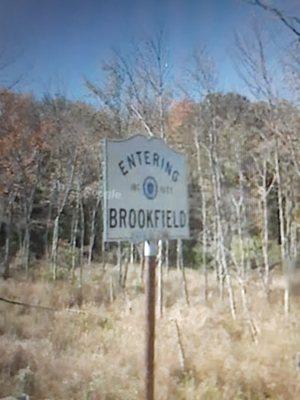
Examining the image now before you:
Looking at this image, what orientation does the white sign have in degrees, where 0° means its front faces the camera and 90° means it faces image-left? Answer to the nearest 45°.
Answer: approximately 315°
